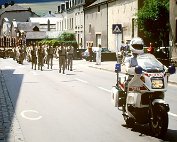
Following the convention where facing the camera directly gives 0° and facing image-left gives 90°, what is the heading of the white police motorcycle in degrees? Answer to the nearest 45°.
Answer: approximately 315°

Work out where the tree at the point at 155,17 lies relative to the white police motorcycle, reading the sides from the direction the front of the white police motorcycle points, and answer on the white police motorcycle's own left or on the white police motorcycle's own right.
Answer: on the white police motorcycle's own left

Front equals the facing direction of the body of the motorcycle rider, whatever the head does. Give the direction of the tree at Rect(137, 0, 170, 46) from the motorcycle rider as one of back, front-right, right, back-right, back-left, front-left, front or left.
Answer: back-left

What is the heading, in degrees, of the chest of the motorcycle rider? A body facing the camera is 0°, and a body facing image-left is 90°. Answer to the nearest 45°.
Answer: approximately 315°
